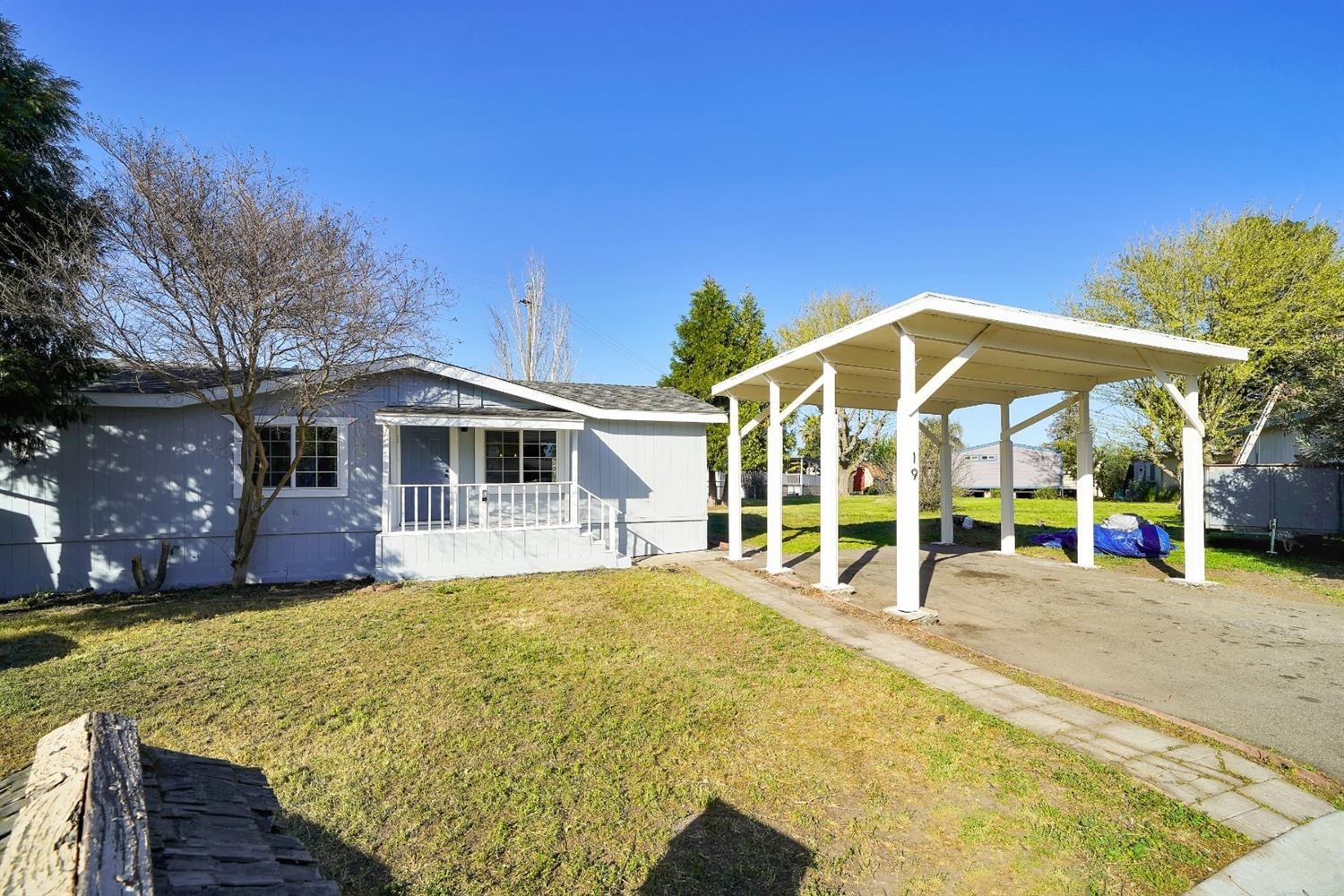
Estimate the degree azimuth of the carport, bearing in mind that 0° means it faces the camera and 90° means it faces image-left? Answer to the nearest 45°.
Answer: approximately 315°

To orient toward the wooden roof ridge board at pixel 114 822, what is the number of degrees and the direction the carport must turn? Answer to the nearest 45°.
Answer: approximately 45° to its right

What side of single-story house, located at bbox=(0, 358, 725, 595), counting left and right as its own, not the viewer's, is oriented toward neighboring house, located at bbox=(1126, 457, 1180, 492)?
left

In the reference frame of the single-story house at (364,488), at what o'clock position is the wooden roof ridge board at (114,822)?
The wooden roof ridge board is roughly at 12 o'clock from the single-story house.

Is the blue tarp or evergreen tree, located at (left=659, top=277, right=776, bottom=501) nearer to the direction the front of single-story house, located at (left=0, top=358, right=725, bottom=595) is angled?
the blue tarp

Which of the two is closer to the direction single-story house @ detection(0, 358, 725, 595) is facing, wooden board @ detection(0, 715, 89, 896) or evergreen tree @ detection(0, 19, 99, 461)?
the wooden board

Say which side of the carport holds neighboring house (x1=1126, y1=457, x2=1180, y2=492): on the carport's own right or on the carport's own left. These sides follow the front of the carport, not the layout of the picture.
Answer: on the carport's own left

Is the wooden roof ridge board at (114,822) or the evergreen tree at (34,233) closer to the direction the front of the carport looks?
the wooden roof ridge board

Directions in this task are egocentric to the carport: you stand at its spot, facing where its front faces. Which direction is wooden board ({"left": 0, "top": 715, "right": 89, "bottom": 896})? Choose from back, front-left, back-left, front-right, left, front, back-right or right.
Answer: front-right

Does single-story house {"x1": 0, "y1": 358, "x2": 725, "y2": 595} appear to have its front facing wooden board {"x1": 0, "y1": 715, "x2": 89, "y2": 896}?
yes

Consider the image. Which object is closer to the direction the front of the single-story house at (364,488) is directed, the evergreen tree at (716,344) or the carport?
the carport

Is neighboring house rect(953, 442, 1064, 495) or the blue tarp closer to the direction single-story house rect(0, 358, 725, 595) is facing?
the blue tarp
